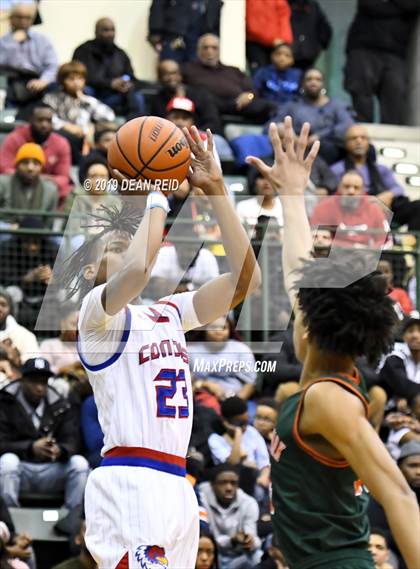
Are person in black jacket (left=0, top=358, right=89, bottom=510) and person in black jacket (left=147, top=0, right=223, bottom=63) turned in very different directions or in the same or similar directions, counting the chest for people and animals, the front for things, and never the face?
same or similar directions

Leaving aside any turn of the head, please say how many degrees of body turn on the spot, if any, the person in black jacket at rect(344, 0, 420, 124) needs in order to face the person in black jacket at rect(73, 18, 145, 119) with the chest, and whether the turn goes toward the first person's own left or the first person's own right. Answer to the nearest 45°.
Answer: approximately 45° to the first person's own right

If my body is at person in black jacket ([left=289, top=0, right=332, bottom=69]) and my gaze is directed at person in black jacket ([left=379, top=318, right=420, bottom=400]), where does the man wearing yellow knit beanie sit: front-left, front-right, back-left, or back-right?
front-right

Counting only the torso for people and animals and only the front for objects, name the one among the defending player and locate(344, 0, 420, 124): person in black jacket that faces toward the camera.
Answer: the person in black jacket

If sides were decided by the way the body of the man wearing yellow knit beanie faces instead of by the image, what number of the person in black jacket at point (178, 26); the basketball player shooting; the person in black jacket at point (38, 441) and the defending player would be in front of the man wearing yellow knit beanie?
3

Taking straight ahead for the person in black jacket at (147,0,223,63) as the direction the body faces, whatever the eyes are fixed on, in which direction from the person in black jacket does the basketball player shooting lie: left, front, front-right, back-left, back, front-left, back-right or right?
front

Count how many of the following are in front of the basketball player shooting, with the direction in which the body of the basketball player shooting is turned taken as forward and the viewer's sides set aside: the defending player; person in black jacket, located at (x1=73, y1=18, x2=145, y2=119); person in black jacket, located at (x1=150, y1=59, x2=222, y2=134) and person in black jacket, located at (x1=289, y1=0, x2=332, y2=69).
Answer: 1

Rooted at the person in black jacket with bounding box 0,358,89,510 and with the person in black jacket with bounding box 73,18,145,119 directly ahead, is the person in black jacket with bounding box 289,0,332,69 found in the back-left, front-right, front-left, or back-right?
front-right

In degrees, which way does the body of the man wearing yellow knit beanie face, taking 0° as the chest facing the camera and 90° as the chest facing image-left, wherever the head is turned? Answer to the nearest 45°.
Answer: approximately 0°

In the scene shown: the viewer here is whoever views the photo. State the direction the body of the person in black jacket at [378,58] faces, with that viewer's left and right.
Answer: facing the viewer

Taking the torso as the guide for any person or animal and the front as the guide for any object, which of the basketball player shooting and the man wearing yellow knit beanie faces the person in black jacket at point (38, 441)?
the man wearing yellow knit beanie

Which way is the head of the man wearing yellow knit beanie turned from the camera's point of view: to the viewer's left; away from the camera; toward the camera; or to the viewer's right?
toward the camera

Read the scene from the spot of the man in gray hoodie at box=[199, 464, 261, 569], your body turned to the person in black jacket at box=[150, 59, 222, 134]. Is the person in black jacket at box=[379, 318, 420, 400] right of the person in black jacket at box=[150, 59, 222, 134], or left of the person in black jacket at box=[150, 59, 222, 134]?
right

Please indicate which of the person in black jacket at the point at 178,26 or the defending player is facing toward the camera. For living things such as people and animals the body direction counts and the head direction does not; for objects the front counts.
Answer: the person in black jacket

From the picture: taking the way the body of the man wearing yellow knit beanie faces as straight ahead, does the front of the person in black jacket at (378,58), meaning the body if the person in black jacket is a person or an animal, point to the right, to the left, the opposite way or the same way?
the same way

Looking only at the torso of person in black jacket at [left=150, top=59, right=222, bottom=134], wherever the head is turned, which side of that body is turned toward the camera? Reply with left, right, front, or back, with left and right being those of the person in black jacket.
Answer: front

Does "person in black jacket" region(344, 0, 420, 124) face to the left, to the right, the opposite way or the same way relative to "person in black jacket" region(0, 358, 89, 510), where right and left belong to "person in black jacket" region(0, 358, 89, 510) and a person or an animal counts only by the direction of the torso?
the same way

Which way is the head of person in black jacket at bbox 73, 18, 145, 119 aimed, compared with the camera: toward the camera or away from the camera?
toward the camera

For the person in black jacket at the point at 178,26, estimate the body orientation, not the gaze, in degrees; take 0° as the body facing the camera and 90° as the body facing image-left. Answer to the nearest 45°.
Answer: approximately 0°
